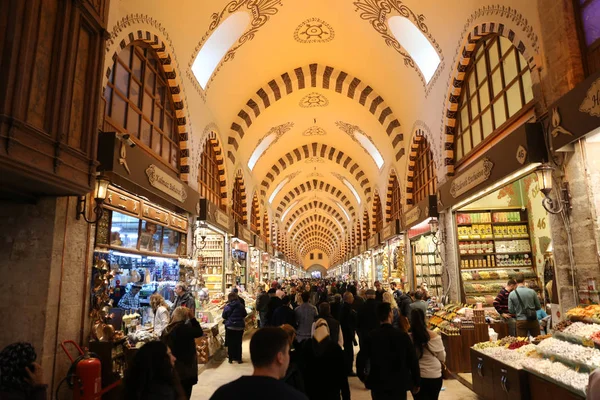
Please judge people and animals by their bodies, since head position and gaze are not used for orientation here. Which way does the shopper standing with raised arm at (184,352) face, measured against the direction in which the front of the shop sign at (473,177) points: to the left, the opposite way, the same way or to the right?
to the right

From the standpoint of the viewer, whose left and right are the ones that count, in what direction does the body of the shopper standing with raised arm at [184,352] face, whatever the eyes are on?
facing away from the viewer

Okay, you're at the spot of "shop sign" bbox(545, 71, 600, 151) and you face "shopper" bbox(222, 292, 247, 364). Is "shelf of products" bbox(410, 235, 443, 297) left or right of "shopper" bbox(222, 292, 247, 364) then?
right

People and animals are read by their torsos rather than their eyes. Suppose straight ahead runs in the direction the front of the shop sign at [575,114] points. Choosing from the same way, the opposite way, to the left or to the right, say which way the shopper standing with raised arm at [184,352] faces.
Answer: to the right

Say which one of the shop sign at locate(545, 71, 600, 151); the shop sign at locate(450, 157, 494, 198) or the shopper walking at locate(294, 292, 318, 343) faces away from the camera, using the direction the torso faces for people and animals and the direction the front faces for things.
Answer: the shopper walking

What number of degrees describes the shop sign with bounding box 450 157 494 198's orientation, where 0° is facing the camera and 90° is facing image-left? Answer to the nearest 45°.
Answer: approximately 45°

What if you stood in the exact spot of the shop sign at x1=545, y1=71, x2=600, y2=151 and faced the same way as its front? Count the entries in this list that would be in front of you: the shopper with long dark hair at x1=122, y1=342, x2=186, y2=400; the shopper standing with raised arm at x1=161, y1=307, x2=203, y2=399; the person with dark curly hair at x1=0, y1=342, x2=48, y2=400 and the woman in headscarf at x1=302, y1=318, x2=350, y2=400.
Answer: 4

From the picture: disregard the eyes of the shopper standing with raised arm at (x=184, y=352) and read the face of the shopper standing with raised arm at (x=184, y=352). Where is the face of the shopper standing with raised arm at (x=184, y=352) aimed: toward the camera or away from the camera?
away from the camera

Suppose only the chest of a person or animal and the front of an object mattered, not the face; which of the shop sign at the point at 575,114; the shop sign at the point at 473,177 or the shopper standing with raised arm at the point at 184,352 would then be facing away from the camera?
the shopper standing with raised arm

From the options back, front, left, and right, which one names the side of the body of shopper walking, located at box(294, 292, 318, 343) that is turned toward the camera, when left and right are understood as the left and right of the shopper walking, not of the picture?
back
